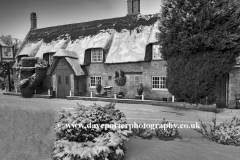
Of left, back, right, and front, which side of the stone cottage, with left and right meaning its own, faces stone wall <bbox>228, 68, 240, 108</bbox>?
left

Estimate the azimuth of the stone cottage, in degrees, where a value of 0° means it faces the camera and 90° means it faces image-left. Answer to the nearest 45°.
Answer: approximately 45°

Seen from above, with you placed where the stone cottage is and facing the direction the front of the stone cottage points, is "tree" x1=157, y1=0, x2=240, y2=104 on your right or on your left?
on your left

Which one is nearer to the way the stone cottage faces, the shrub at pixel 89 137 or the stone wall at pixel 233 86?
the shrub

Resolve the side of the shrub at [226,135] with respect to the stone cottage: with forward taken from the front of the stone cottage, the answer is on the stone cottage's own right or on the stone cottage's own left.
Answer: on the stone cottage's own left

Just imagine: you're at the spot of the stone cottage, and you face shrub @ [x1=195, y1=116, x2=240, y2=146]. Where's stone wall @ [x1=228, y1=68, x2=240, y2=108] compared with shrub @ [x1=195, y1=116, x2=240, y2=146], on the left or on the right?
left
